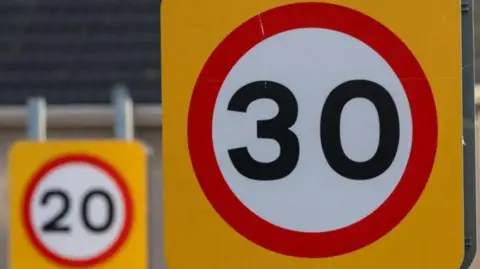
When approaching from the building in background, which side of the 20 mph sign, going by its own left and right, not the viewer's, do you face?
back

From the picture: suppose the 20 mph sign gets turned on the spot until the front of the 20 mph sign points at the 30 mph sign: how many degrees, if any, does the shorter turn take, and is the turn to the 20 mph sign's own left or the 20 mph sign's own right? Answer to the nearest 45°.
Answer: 0° — it already faces it

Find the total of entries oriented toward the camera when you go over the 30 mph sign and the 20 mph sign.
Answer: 2

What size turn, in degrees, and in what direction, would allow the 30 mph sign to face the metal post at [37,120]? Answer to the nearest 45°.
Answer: approximately 135° to its right

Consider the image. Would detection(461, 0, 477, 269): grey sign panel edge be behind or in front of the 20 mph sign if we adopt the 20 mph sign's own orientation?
in front

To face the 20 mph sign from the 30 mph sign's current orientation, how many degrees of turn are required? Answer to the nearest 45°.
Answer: approximately 135° to its right
